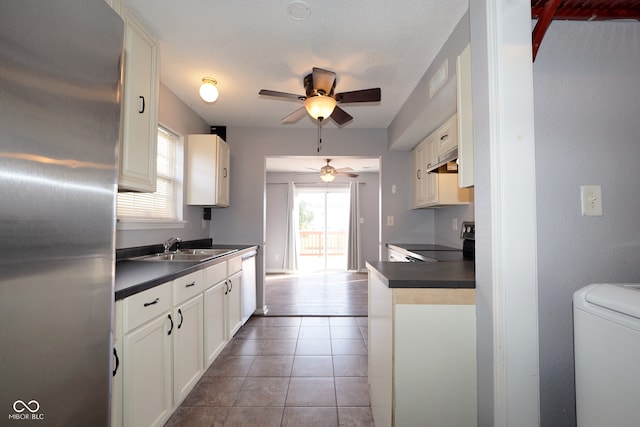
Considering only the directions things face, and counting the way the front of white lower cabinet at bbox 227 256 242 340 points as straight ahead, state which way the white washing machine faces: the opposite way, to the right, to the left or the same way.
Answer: the opposite way

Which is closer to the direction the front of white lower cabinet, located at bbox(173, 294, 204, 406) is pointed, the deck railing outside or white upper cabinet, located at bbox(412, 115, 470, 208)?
the white upper cabinet

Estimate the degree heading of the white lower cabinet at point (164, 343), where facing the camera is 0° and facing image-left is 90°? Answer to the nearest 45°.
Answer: approximately 315°

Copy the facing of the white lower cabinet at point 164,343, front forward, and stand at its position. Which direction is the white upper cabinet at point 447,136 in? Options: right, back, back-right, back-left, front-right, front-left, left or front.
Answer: front-left

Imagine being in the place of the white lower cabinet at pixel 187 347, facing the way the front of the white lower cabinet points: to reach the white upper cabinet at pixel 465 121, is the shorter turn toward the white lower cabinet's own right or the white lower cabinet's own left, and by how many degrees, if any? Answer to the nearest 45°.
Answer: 0° — it already faces it

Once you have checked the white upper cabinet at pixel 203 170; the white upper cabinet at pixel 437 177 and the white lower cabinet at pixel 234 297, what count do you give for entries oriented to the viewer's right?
2

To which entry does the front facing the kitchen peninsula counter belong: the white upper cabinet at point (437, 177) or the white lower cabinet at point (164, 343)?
the white lower cabinet

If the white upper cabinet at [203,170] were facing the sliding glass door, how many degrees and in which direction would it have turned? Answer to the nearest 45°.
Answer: approximately 45° to its left

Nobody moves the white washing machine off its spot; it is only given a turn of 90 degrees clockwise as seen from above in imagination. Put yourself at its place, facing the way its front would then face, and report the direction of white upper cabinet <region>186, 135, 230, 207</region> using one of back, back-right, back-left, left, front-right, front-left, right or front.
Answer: front-left

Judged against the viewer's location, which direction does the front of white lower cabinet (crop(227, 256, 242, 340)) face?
facing to the right of the viewer

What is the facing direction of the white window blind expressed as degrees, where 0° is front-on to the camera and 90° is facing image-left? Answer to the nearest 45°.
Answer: approximately 315°

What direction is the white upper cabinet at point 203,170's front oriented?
to the viewer's right

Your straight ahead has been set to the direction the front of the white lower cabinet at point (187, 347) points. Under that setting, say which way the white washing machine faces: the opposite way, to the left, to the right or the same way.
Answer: the opposite way

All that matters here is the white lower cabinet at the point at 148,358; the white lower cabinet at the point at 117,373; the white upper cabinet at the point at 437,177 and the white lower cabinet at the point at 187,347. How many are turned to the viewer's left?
1

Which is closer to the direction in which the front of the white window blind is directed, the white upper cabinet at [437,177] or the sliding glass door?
the white upper cabinet

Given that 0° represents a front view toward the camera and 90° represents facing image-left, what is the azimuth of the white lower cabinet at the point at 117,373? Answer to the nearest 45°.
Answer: approximately 315°
